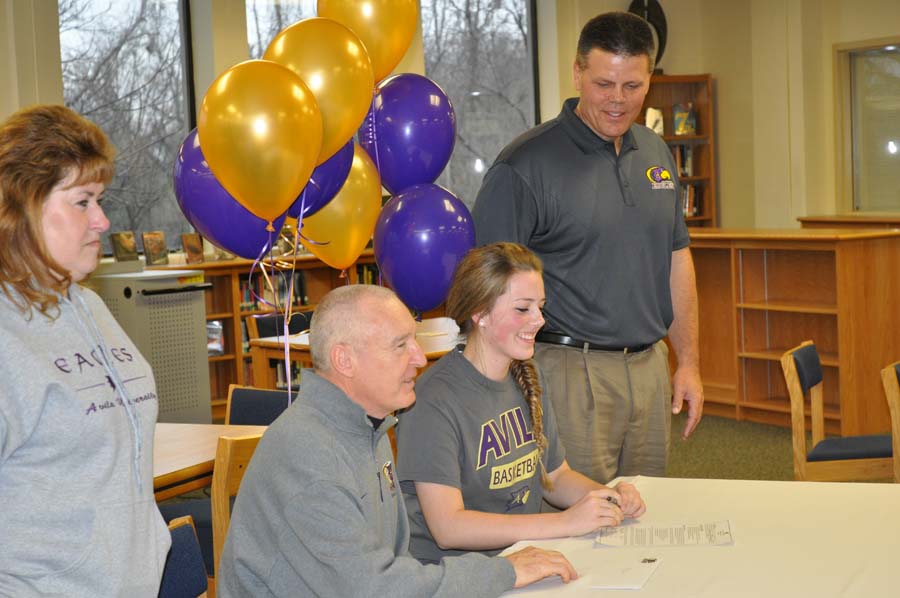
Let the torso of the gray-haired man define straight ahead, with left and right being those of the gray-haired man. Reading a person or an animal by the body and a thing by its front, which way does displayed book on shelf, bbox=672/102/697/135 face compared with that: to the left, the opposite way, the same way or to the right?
to the right

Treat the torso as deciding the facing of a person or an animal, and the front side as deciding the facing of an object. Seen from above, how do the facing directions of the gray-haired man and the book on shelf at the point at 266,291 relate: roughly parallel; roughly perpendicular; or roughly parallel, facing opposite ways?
roughly perpendicular

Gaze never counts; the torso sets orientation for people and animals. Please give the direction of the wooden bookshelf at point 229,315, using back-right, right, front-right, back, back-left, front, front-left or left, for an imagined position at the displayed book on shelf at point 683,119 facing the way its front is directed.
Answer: front-right

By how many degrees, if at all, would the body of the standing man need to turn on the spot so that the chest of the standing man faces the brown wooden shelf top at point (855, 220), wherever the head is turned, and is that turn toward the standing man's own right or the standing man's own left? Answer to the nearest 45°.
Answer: approximately 135° to the standing man's own left

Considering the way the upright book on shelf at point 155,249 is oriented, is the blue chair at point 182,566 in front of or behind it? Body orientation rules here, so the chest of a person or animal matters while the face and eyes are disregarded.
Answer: in front

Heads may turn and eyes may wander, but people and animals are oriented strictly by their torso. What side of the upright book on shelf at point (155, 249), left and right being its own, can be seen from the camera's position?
front

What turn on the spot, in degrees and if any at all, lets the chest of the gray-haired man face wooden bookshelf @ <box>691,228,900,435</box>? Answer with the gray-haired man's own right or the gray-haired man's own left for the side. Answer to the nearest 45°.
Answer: approximately 45° to the gray-haired man's own left

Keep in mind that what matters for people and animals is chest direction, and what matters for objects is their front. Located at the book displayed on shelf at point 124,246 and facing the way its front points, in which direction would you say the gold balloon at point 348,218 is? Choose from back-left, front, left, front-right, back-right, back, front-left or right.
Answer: front

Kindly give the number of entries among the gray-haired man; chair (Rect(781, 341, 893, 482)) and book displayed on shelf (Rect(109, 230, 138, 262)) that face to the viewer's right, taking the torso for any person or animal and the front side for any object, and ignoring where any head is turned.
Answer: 2

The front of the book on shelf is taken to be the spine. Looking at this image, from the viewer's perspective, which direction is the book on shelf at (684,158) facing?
toward the camera

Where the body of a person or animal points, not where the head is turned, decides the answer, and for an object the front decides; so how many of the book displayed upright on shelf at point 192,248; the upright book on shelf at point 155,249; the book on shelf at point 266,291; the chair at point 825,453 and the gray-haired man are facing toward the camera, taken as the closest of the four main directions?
3

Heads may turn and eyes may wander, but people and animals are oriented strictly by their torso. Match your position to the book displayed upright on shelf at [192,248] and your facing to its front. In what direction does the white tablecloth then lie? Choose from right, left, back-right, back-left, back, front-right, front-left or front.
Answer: front

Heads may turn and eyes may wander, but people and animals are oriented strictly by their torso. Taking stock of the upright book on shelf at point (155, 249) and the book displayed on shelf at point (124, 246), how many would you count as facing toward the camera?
2

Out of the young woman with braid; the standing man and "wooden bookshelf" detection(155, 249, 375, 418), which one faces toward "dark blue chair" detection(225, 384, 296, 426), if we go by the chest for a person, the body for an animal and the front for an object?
the wooden bookshelf

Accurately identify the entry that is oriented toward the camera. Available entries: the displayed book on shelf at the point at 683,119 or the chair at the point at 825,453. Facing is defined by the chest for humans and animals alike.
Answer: the displayed book on shelf

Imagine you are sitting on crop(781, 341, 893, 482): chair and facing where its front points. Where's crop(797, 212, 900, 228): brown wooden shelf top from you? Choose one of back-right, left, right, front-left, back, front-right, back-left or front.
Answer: left

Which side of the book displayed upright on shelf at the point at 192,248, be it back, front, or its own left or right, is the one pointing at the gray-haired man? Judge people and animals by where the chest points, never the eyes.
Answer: front
